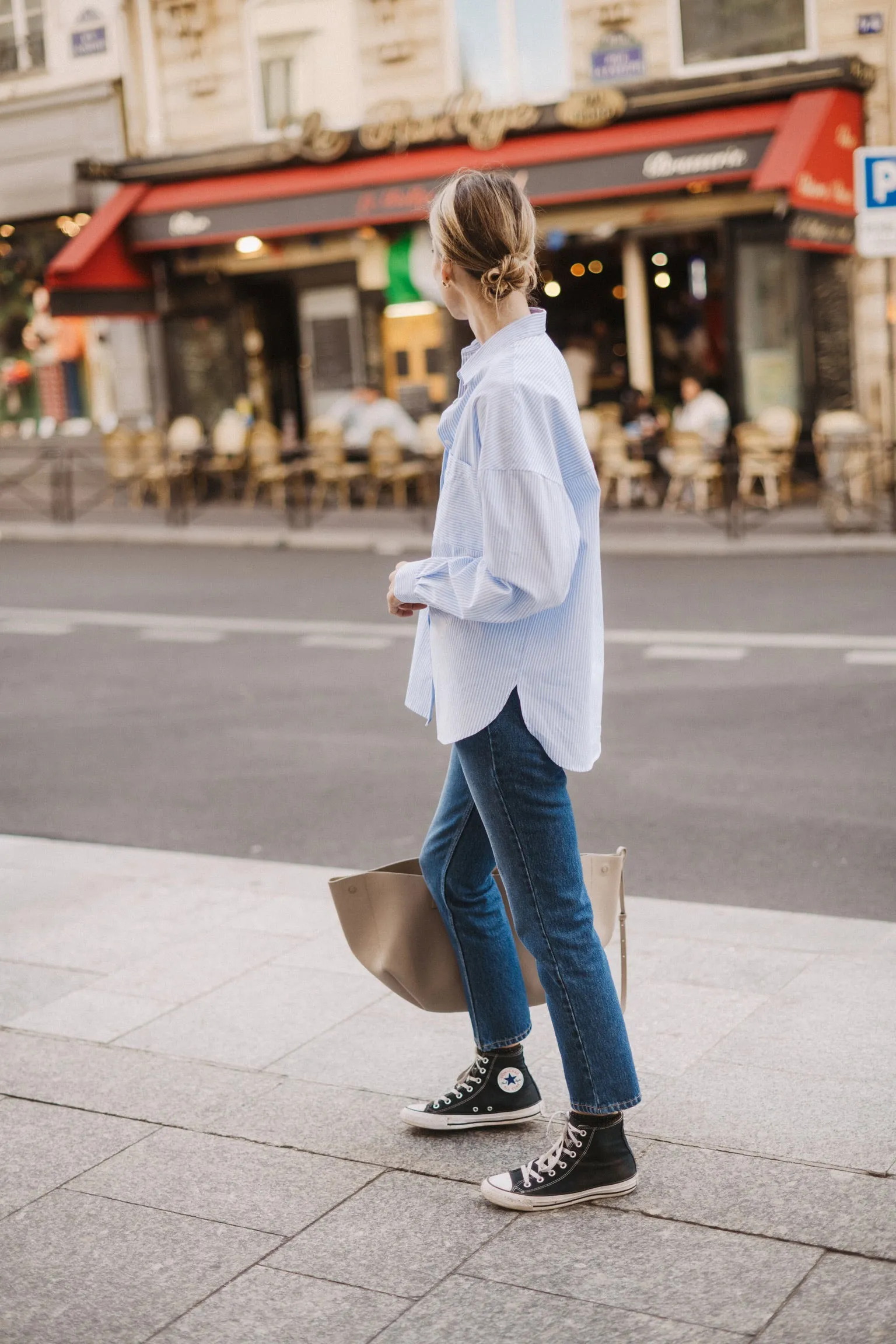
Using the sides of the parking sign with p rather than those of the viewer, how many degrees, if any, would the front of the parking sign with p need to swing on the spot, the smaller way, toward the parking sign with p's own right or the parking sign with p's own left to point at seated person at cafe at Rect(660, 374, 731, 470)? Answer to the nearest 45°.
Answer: approximately 135° to the parking sign with p's own right

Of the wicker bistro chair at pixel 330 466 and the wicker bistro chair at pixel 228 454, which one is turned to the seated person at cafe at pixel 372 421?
the wicker bistro chair at pixel 330 466

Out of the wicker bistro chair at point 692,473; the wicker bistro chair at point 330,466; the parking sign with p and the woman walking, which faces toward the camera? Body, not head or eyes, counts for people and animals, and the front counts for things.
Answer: the parking sign with p

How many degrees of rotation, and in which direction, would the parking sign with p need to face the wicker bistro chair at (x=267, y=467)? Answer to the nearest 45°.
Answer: approximately 135° to its right

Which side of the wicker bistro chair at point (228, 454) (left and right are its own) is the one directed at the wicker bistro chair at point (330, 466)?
left

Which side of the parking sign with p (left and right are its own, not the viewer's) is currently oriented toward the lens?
front

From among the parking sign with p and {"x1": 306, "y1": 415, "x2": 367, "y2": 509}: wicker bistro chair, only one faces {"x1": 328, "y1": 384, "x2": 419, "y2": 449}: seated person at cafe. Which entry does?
the wicker bistro chair
